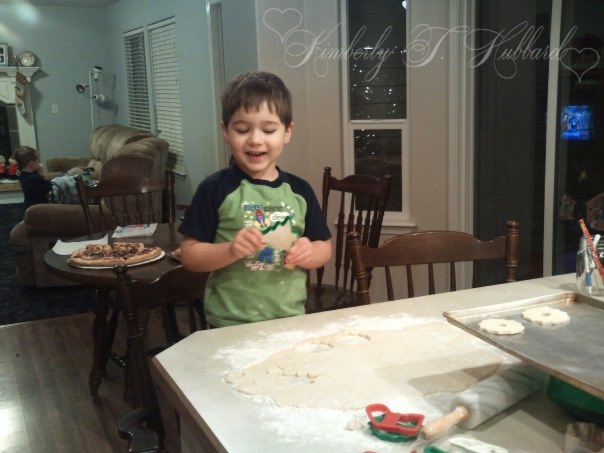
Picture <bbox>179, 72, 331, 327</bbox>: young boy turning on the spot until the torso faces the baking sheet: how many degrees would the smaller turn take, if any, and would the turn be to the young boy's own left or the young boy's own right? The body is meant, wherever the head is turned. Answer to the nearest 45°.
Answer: approximately 45° to the young boy's own left

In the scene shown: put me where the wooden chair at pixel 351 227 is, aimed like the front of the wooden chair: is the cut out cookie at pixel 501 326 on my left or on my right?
on my left

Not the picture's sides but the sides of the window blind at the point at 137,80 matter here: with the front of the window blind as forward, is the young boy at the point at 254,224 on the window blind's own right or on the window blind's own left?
on the window blind's own left

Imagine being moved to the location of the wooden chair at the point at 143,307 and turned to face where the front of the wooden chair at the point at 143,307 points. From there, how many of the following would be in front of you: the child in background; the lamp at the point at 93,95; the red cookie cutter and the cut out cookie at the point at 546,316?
2

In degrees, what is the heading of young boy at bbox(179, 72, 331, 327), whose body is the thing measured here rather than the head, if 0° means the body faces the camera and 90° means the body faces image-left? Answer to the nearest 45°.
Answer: approximately 0°
